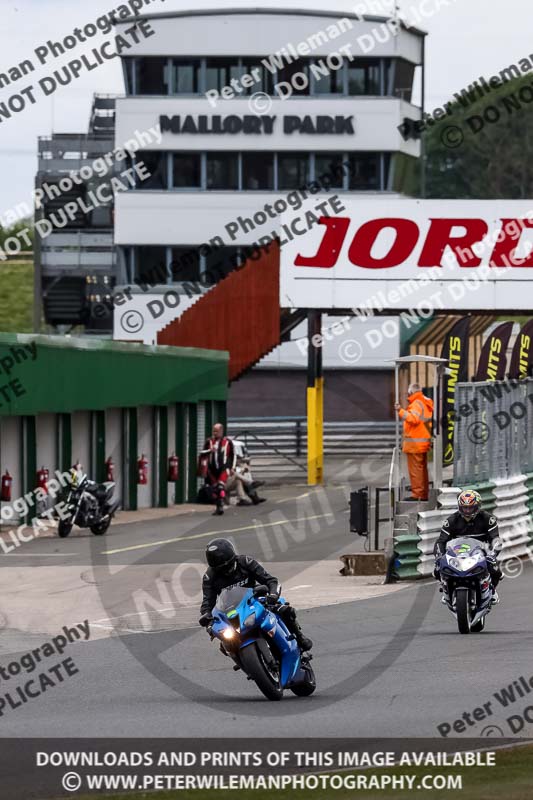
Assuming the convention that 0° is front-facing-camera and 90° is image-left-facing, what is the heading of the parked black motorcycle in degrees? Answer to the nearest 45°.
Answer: approximately 45°

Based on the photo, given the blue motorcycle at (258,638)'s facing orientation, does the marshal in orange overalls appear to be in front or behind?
behind

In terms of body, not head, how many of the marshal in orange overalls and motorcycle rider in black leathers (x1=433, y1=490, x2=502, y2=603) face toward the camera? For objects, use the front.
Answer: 1

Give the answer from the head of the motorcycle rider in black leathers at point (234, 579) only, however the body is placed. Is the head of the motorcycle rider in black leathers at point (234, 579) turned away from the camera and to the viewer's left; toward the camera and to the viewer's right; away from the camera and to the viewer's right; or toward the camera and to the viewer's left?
toward the camera and to the viewer's left

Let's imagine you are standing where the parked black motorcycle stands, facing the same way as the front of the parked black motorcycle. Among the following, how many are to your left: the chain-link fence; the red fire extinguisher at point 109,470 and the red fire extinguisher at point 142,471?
1

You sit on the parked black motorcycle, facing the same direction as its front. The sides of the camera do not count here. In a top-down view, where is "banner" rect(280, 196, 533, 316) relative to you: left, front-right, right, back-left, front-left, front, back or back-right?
back

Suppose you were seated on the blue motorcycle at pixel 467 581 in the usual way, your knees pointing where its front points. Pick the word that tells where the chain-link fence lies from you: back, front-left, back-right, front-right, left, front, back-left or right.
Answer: back

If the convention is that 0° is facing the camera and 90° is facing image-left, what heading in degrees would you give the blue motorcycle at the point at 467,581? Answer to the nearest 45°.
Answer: approximately 0°

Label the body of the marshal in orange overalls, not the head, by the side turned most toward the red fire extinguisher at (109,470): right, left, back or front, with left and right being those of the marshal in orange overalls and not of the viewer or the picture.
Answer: front

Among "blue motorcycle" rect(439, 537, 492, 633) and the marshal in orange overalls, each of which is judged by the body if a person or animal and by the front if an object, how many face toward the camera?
1
